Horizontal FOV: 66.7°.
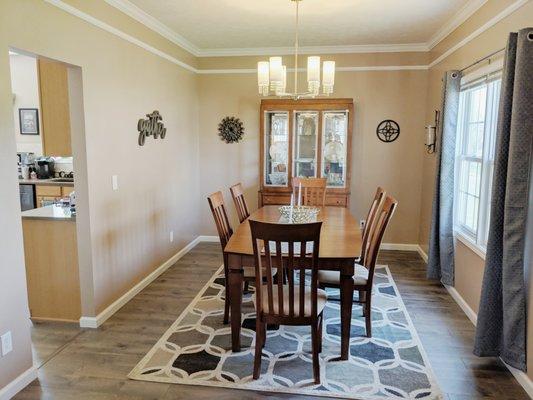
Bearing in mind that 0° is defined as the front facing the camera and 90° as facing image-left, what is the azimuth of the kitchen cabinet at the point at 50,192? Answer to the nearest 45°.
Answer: approximately 0°

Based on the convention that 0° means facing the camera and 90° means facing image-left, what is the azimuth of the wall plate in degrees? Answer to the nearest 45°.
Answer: approximately 315°

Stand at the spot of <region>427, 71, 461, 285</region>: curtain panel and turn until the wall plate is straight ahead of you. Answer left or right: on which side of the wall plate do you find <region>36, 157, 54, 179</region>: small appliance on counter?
right

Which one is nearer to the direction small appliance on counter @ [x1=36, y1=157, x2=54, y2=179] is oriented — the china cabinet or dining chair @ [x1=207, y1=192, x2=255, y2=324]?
the dining chair

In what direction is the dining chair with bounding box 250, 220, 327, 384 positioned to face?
away from the camera

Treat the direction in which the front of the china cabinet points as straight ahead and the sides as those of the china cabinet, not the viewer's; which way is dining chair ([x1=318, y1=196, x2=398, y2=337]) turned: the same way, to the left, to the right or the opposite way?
to the right

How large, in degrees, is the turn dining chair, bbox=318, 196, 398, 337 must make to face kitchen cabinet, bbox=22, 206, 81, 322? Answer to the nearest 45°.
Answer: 0° — it already faces it
